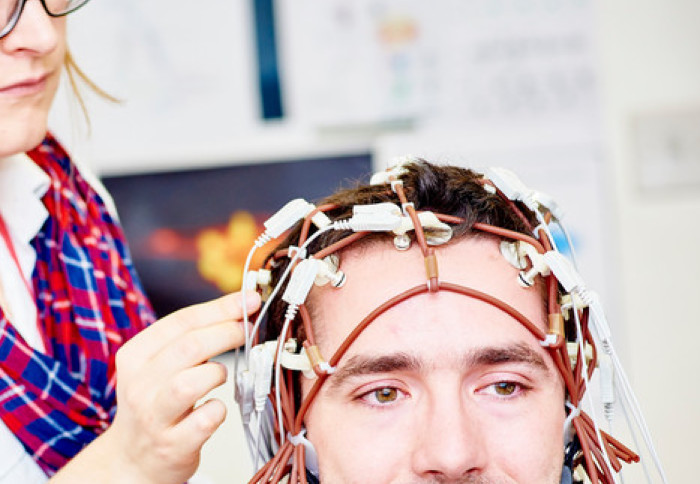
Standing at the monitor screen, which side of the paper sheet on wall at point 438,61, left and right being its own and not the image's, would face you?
right

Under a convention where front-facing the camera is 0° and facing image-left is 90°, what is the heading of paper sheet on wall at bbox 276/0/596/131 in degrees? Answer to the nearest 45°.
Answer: approximately 0°
